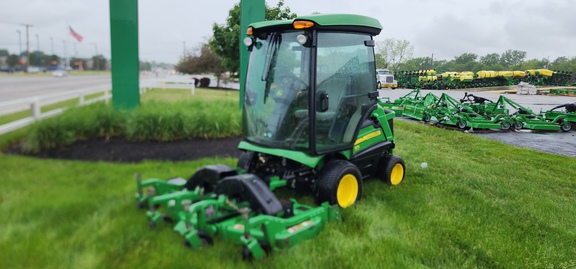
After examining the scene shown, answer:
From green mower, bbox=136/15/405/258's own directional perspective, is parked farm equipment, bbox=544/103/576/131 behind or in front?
behind

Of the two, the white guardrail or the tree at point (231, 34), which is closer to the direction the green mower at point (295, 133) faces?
the white guardrail

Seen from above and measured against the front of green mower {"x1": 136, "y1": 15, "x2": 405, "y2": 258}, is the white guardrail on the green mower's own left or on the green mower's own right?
on the green mower's own right

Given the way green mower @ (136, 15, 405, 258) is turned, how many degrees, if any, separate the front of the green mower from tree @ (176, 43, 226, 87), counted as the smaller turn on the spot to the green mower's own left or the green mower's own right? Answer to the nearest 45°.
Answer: approximately 135° to the green mower's own right

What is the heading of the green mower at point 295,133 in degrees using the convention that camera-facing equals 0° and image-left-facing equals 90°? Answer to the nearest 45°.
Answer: approximately 45°

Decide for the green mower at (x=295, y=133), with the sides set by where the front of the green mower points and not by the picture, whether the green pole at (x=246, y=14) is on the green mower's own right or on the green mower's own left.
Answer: on the green mower's own right

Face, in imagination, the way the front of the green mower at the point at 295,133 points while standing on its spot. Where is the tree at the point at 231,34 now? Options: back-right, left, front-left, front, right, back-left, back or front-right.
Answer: back-right

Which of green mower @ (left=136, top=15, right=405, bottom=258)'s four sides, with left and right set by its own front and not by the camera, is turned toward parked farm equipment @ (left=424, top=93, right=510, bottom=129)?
back
